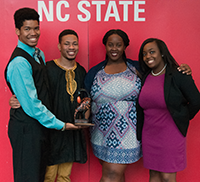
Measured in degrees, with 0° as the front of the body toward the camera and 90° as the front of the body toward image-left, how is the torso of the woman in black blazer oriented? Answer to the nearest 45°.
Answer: approximately 45°
